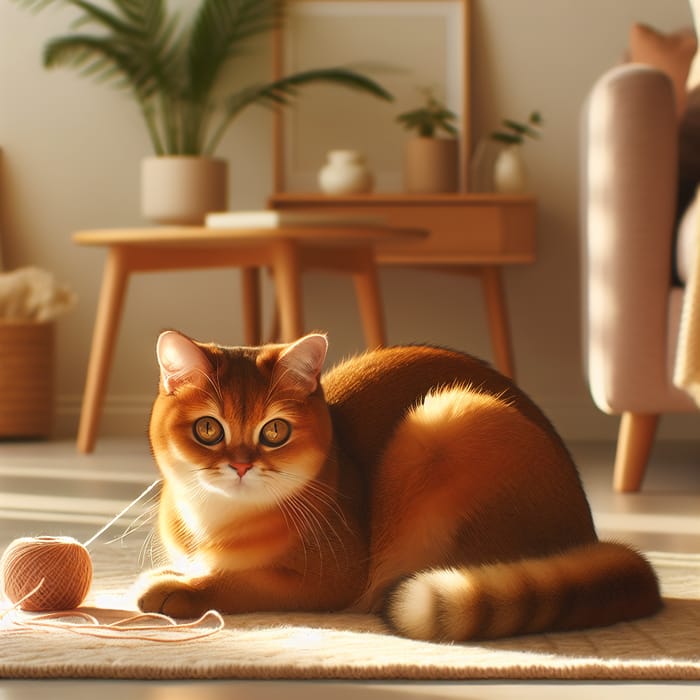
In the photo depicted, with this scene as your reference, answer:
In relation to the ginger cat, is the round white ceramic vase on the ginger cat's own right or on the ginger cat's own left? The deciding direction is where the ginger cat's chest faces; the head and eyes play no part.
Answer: on the ginger cat's own right

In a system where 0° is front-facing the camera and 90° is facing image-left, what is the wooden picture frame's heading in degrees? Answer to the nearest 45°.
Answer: approximately 0°

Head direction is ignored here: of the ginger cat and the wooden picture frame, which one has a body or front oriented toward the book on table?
the wooden picture frame

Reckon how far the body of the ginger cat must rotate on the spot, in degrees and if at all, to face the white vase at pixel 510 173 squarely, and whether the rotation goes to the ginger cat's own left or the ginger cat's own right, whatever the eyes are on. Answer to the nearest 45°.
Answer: approximately 135° to the ginger cat's own right

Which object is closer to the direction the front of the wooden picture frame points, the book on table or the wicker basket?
the book on table

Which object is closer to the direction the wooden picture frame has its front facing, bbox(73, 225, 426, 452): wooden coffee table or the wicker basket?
the wooden coffee table

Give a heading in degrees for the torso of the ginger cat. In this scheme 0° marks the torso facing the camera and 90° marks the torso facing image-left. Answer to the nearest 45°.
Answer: approximately 45°

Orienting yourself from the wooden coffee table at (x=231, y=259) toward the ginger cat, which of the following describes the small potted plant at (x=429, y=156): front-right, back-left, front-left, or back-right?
back-left

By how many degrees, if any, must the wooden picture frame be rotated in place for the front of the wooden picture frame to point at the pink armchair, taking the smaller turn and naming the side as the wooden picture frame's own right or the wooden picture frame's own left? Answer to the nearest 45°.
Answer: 0° — it already faces it
